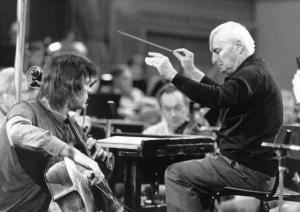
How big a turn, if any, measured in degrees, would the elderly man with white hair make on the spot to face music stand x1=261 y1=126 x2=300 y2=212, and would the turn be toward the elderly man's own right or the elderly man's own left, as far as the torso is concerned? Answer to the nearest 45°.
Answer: approximately 135° to the elderly man's own left

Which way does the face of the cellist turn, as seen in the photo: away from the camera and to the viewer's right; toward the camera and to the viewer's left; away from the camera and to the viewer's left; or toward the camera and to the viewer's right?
away from the camera and to the viewer's right

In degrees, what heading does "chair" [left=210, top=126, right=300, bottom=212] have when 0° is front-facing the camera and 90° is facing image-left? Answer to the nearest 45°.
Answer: approximately 90°

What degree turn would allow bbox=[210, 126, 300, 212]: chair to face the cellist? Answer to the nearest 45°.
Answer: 0° — it already faces them

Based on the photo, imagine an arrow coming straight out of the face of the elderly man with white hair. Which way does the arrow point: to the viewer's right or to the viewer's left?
to the viewer's left

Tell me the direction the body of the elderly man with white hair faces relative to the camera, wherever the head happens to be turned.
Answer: to the viewer's left

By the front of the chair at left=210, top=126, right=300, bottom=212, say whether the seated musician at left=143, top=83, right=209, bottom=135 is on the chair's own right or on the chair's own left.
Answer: on the chair's own right

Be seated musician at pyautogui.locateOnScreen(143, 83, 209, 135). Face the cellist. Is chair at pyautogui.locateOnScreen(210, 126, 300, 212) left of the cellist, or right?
left

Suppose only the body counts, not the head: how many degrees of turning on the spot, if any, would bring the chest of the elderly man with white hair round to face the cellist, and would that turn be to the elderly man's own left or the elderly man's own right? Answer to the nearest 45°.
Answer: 0° — they already face them
